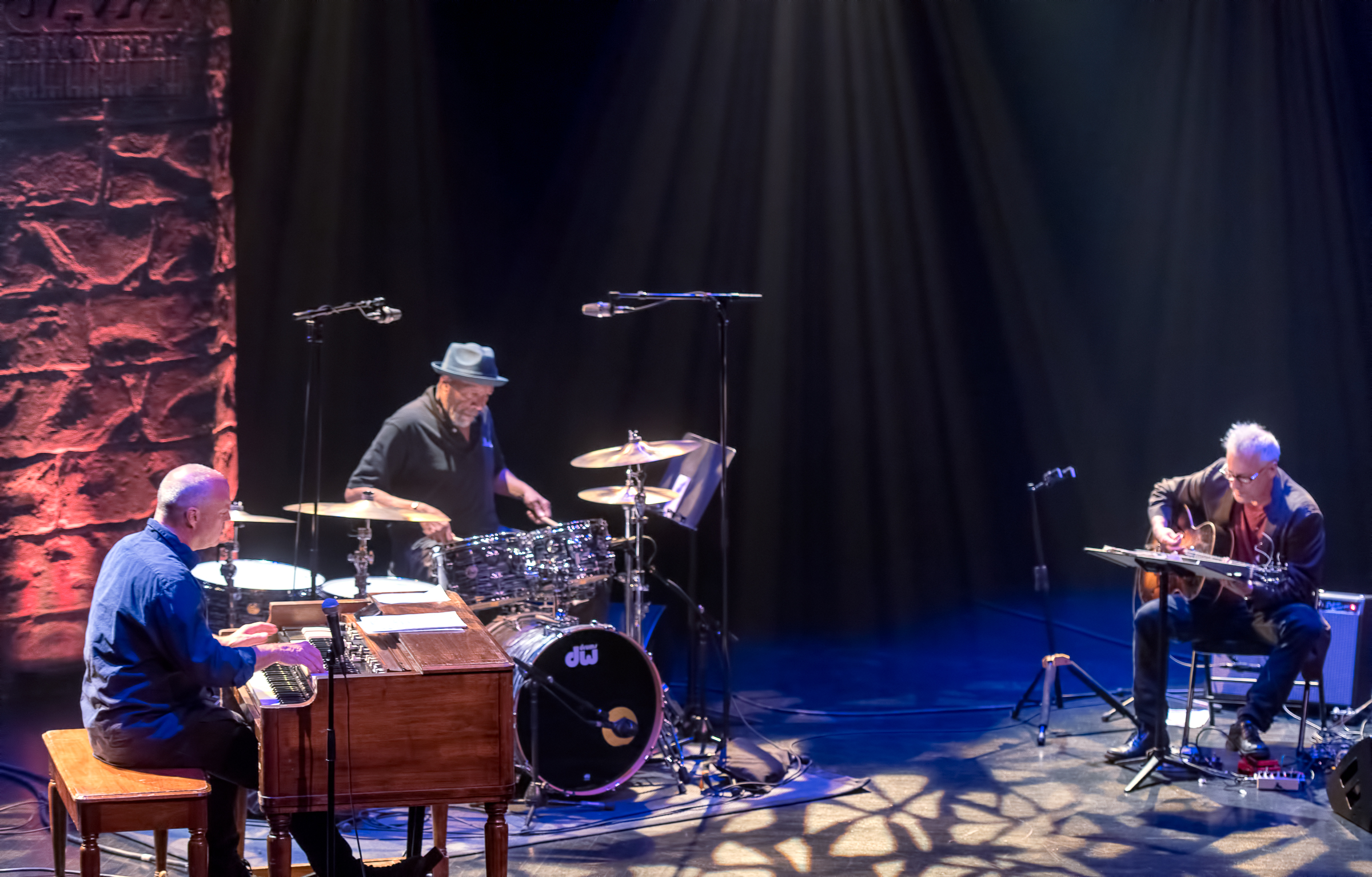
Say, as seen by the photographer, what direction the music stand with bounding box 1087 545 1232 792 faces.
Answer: facing away from the viewer and to the right of the viewer

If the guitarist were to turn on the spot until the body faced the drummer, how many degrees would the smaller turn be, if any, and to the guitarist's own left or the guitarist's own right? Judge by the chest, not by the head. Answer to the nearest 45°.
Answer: approximately 45° to the guitarist's own right

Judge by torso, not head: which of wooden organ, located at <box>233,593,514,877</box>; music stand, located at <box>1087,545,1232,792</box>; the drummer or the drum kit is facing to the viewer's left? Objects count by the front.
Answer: the wooden organ

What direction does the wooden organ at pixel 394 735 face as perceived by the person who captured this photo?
facing to the left of the viewer

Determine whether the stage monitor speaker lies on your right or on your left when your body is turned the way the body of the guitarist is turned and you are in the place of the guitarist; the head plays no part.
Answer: on your left

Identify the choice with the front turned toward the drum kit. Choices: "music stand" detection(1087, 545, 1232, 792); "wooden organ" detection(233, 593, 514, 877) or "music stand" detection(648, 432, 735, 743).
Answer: "music stand" detection(648, 432, 735, 743)

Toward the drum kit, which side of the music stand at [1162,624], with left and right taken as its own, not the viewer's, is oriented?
back

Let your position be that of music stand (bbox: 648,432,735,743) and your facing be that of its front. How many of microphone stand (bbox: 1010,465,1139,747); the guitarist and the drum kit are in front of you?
1

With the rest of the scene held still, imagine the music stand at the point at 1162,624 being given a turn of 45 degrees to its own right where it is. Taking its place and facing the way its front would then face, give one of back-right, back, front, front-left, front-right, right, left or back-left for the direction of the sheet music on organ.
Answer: back-right

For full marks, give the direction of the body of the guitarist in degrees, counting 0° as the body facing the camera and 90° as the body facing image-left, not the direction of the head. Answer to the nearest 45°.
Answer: approximately 45°

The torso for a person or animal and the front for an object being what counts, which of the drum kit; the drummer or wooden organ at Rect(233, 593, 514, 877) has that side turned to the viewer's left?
the wooden organ

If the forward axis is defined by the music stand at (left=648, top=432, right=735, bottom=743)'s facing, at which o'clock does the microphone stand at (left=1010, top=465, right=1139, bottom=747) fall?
The microphone stand is roughly at 7 o'clock from the music stand.
